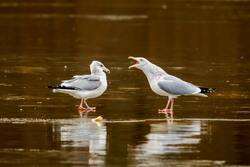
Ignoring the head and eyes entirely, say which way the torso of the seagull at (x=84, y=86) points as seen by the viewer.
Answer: to the viewer's right

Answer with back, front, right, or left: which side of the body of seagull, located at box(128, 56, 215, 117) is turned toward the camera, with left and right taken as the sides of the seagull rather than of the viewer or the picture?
left
